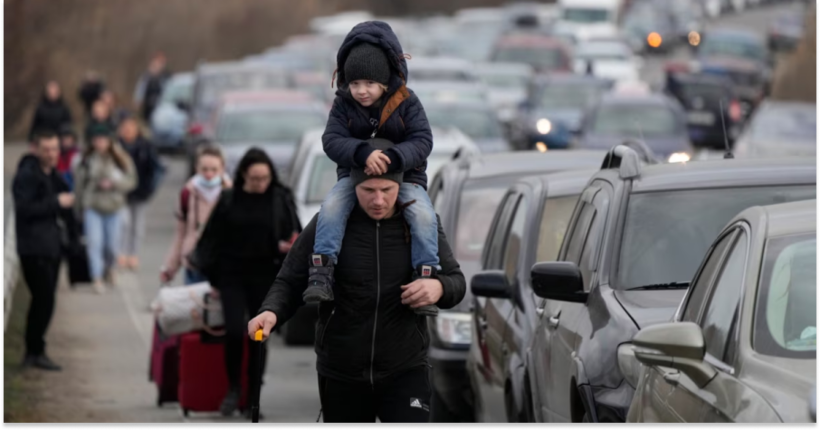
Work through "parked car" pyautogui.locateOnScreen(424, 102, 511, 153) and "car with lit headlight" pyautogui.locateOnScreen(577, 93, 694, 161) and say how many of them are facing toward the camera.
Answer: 2

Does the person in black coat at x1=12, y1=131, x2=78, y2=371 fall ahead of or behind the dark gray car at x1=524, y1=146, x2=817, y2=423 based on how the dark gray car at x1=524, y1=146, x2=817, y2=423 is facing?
behind

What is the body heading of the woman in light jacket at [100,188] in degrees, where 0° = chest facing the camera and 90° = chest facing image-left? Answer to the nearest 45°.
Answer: approximately 0°

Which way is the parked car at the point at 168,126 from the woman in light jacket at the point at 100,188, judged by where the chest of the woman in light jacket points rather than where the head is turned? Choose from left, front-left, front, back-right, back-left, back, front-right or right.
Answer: back
